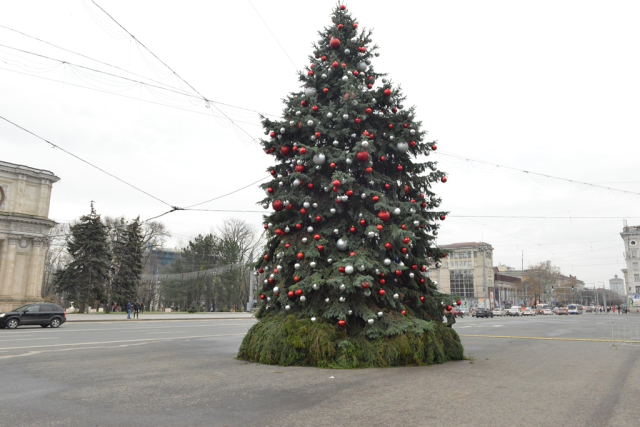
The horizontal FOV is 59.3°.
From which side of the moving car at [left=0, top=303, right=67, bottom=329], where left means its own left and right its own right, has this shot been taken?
left

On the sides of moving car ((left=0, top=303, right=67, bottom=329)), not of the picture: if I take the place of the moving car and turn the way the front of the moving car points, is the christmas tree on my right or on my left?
on my left

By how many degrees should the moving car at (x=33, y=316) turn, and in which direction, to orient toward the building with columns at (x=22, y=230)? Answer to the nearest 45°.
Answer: approximately 90° to its right

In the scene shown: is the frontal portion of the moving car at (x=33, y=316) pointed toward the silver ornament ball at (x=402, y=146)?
no
